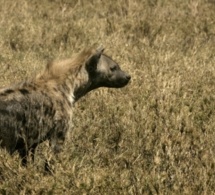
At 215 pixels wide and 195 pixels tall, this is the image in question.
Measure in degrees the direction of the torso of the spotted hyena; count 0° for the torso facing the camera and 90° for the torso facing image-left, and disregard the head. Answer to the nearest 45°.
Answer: approximately 270°
